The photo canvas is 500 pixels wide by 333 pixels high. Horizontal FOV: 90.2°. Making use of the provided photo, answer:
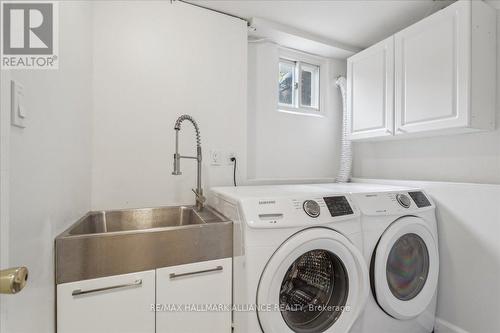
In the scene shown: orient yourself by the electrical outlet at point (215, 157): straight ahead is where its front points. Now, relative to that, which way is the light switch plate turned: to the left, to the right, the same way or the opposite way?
to the left

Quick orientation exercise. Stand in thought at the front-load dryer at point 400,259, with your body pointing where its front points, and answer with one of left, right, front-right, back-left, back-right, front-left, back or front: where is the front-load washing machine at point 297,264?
right

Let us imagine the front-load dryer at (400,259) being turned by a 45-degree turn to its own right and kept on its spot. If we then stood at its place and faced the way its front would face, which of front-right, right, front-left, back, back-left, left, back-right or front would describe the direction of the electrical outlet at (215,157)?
right

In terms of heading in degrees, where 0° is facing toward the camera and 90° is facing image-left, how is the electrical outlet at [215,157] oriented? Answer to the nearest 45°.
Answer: approximately 0°

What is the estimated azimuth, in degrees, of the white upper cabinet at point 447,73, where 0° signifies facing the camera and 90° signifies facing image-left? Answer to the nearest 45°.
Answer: approximately 45°

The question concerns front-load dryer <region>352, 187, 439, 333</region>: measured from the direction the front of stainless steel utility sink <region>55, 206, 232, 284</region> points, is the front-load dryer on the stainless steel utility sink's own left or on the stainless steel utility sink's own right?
on the stainless steel utility sink's own left

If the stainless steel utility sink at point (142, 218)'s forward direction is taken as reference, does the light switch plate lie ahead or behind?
ahead

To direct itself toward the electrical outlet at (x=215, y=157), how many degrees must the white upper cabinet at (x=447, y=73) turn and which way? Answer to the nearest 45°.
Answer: approximately 45° to its right

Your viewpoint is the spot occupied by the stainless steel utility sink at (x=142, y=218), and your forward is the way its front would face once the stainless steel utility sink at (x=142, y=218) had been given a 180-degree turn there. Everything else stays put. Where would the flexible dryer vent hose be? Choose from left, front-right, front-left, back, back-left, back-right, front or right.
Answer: right

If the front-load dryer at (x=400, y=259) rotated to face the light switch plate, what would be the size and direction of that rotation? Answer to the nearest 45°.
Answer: approximately 90° to its right

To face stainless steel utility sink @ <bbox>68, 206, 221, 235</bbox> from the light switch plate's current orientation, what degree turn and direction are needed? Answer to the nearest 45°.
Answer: approximately 90° to its left

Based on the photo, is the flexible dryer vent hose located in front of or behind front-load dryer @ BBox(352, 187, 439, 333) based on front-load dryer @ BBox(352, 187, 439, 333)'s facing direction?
behind
